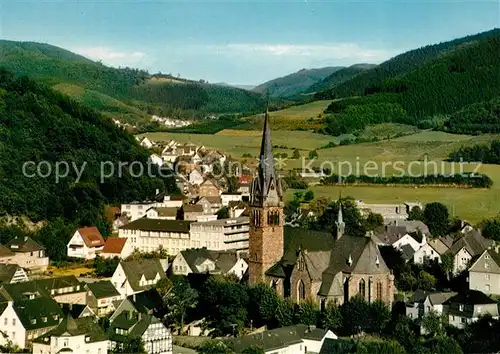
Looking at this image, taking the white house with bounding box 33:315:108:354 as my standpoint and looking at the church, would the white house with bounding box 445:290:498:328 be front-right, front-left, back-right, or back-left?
front-right

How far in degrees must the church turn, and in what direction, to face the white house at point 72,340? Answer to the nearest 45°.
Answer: approximately 45° to its left

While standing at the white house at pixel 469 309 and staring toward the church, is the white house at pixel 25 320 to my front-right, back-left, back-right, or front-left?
front-left

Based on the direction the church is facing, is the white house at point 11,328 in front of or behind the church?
in front

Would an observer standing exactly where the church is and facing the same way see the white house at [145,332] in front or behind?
in front

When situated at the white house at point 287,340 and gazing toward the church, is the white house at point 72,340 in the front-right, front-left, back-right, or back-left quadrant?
back-left

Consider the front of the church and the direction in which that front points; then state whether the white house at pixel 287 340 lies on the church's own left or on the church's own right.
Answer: on the church's own left

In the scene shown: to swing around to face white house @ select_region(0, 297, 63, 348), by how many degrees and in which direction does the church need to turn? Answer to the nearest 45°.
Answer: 0° — it already faces it

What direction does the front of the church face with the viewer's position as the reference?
facing to the left of the viewer
